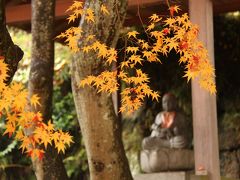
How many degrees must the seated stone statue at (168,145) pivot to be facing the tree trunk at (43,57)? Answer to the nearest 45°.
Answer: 0° — it already faces it

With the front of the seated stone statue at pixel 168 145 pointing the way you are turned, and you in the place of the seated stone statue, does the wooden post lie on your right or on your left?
on your left

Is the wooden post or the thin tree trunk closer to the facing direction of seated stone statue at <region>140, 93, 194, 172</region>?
the thin tree trunk

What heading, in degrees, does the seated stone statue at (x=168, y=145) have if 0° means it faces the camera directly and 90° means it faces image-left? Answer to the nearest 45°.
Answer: approximately 45°
